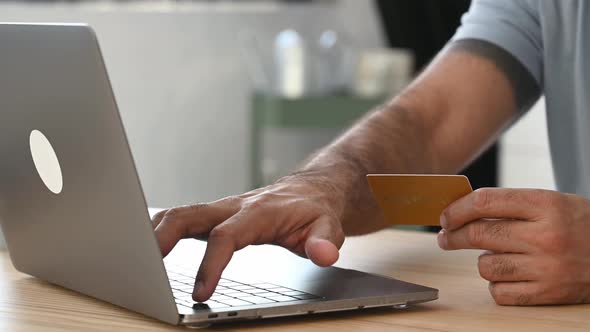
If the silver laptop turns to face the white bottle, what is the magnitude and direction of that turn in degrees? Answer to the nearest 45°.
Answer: approximately 45° to its left

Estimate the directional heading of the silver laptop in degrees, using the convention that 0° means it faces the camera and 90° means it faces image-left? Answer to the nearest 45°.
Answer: approximately 225°
